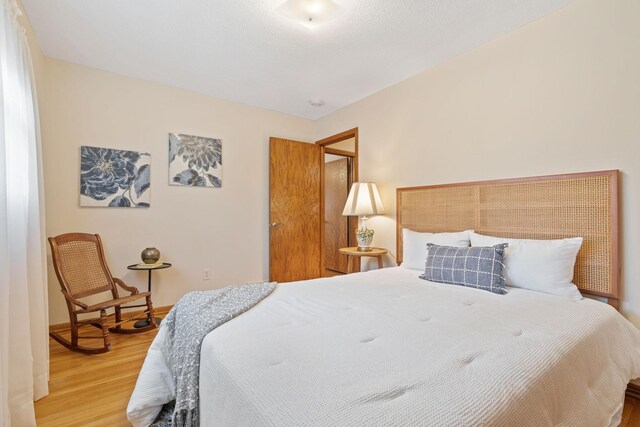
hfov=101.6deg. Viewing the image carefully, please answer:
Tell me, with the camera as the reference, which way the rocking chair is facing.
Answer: facing the viewer and to the right of the viewer

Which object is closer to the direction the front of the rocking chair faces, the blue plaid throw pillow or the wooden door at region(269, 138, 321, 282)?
the blue plaid throw pillow

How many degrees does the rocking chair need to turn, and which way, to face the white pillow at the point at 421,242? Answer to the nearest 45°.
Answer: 0° — it already faces it

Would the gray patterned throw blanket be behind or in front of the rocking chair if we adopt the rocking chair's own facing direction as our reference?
in front

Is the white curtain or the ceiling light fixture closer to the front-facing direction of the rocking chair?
the ceiling light fixture

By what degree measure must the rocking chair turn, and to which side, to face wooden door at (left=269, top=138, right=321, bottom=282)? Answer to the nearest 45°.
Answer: approximately 45° to its left

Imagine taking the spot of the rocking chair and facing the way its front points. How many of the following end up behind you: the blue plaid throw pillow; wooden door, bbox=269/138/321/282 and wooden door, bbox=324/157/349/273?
0

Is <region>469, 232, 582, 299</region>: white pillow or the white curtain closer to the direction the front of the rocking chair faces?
the white pillow

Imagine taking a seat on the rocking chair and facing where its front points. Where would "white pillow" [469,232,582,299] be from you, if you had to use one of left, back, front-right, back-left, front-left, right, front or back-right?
front

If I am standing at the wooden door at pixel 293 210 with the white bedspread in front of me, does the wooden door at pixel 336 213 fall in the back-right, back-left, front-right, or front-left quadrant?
back-left

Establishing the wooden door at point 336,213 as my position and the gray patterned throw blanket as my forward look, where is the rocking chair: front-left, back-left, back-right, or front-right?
front-right

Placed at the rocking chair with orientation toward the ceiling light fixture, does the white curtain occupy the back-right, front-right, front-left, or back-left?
front-right

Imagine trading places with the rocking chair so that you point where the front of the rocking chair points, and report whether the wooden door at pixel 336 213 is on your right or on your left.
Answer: on your left

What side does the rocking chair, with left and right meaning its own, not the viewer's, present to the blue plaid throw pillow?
front

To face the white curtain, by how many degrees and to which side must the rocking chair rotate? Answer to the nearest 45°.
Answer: approximately 45° to its right

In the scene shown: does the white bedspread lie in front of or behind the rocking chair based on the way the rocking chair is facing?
in front
